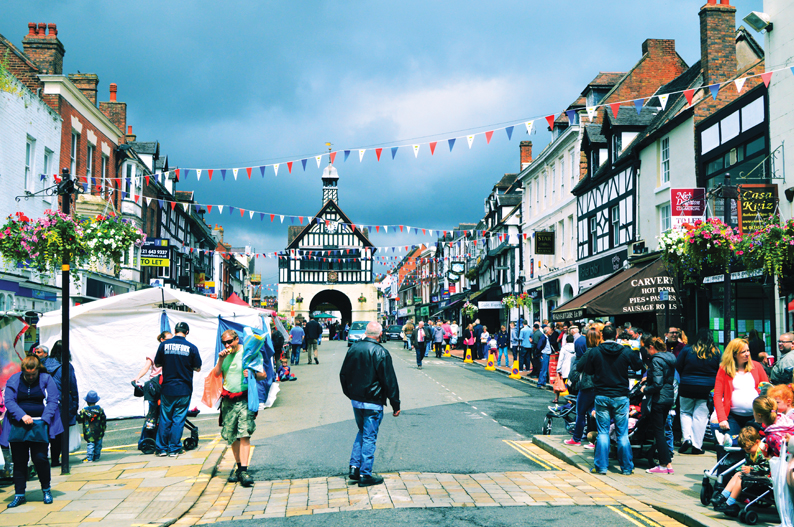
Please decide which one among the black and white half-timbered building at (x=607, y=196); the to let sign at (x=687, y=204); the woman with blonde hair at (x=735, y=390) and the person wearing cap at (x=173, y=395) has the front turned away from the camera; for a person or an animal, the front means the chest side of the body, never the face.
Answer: the person wearing cap

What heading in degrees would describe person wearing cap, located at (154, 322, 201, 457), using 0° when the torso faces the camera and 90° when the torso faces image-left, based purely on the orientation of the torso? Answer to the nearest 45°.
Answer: approximately 180°

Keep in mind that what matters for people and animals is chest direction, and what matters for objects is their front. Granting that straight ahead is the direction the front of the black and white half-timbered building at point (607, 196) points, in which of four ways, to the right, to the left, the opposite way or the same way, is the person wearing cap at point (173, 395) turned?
to the right

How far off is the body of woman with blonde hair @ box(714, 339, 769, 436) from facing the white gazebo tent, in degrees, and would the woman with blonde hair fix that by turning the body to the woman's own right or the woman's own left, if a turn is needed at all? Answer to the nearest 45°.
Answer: approximately 135° to the woman's own right

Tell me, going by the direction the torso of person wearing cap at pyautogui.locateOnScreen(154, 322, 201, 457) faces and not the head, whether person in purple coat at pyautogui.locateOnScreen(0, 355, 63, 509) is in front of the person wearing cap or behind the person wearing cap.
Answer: behind

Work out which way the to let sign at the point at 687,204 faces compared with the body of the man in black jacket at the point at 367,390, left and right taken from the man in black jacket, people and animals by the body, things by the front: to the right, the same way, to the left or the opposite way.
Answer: the opposite way

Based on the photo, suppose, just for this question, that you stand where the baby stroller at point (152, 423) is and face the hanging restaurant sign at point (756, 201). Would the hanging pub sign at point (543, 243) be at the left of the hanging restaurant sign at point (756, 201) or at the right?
left

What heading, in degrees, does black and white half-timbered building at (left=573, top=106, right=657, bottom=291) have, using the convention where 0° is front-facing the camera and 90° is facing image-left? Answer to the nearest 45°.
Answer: approximately 45°
